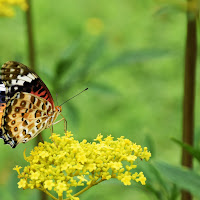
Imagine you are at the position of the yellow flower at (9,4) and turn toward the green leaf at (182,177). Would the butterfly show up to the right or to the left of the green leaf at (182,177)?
right

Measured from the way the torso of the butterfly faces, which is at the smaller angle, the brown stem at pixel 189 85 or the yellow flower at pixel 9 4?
the brown stem

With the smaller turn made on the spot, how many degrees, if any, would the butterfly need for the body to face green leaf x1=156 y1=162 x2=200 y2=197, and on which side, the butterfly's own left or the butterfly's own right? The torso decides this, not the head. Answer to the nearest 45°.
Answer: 0° — it already faces it

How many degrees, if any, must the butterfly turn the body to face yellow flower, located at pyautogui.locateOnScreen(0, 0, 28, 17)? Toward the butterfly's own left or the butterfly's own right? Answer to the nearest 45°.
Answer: approximately 90° to the butterfly's own left

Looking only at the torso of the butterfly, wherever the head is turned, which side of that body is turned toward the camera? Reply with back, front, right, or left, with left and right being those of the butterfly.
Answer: right

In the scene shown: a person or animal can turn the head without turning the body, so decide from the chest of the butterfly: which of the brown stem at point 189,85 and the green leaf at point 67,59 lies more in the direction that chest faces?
the brown stem

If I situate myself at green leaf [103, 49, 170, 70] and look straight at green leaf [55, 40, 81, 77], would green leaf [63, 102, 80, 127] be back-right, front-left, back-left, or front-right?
front-left

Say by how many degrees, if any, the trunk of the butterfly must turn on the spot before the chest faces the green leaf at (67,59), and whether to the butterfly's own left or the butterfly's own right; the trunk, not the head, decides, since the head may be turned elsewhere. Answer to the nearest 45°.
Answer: approximately 90° to the butterfly's own left

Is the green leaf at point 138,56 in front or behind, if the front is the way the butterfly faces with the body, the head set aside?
in front

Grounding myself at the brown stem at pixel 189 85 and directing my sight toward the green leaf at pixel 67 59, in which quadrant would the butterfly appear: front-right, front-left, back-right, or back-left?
front-left
